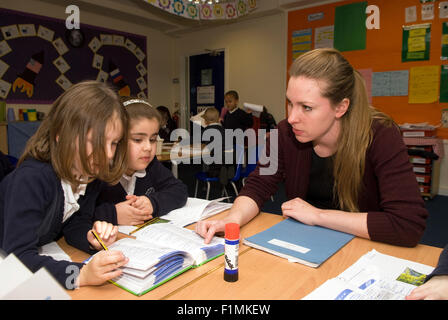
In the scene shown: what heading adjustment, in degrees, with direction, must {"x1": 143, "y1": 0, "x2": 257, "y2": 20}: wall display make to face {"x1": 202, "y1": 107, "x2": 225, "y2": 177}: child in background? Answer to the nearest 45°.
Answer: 0° — it already faces them

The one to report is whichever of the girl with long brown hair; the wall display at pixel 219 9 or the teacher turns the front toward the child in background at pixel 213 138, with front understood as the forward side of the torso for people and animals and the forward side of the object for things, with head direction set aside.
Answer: the wall display

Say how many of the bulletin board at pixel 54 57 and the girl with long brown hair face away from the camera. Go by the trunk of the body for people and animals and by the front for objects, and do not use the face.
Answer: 0

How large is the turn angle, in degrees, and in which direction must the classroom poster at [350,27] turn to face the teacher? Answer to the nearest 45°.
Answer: approximately 45° to its left

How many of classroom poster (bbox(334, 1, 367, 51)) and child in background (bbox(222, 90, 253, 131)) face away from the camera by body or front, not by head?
0

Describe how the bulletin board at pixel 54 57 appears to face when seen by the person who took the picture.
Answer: facing the viewer and to the right of the viewer

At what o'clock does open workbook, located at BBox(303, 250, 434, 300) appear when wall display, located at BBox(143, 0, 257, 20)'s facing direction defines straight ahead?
The open workbook is roughly at 12 o'clock from the wall display.

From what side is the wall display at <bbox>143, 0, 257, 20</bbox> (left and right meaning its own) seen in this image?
front

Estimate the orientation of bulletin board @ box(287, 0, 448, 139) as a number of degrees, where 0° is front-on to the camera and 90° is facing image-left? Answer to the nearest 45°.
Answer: approximately 45°

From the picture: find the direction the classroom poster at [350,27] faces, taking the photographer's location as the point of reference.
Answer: facing the viewer and to the left of the viewer

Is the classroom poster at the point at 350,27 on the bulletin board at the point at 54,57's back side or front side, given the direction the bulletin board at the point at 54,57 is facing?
on the front side

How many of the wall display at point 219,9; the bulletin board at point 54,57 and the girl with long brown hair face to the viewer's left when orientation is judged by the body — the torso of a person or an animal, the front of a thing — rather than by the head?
0

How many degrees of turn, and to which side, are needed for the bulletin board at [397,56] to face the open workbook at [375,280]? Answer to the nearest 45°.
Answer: approximately 45° to its left

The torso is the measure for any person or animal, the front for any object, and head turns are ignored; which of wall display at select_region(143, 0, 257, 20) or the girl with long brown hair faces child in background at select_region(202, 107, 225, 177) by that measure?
the wall display
